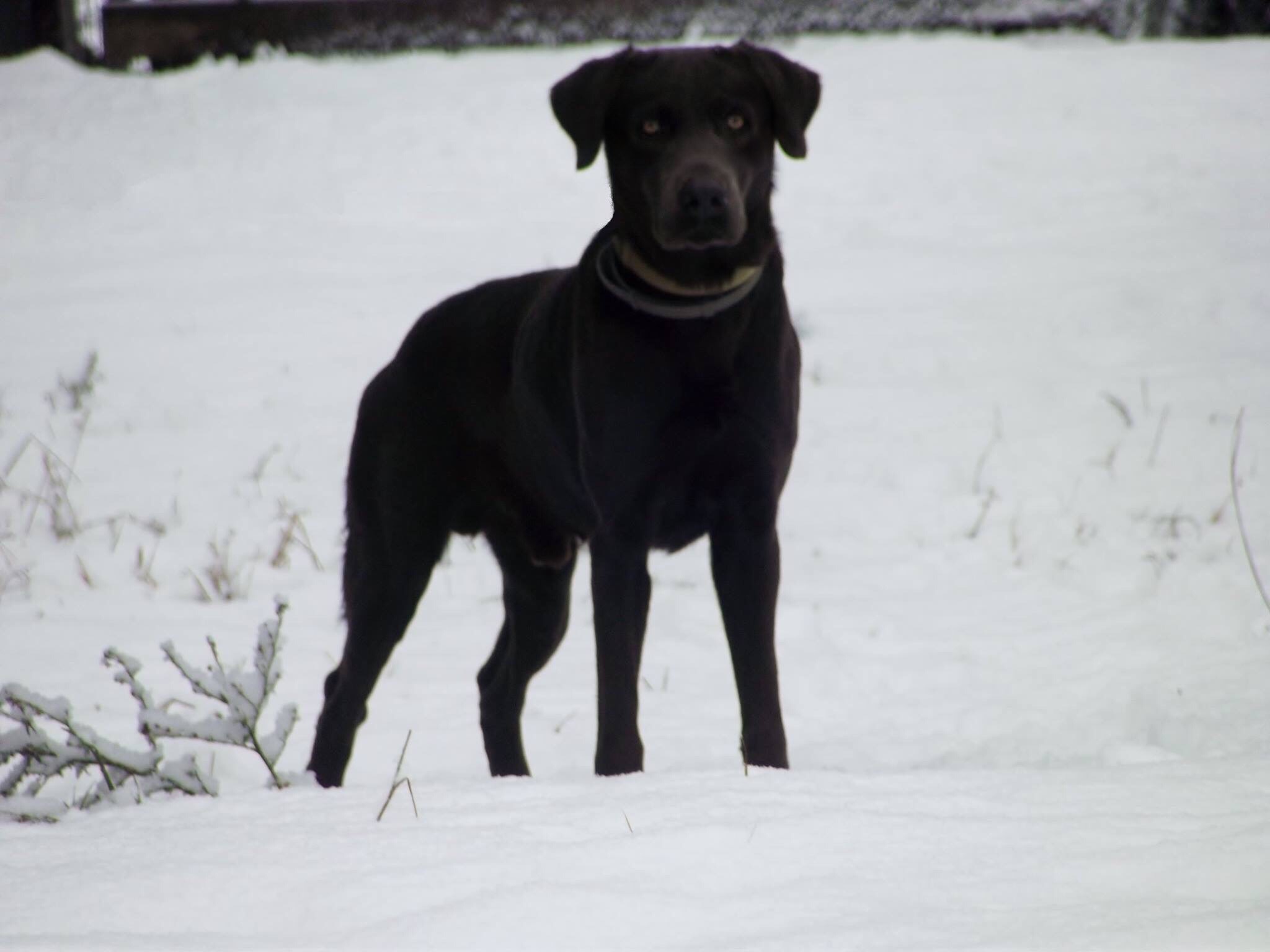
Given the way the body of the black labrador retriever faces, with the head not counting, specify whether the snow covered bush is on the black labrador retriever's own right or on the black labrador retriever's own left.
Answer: on the black labrador retriever's own right

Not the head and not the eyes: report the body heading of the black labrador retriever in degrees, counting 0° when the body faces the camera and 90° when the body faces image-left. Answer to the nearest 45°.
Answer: approximately 315°
